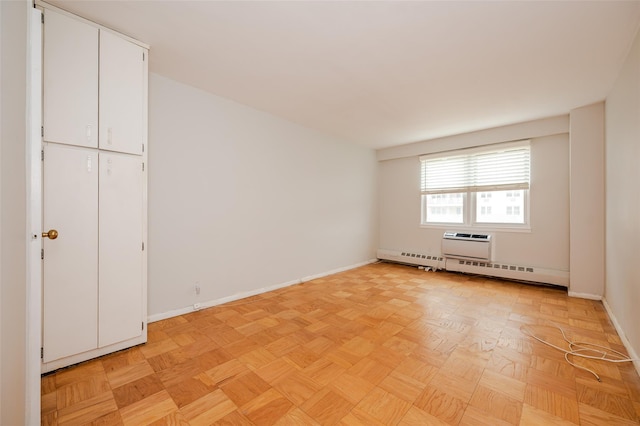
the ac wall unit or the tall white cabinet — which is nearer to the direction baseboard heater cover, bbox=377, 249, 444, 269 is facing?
the tall white cabinet

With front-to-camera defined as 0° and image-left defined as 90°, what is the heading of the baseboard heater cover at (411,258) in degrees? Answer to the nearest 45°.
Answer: approximately 45°

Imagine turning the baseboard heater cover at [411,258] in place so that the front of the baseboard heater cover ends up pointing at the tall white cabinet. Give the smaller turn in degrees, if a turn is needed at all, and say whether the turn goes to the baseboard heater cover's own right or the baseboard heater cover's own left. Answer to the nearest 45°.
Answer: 0° — it already faces it

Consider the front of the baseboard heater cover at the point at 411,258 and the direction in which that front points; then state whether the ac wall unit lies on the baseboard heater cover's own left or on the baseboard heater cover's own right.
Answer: on the baseboard heater cover's own left
